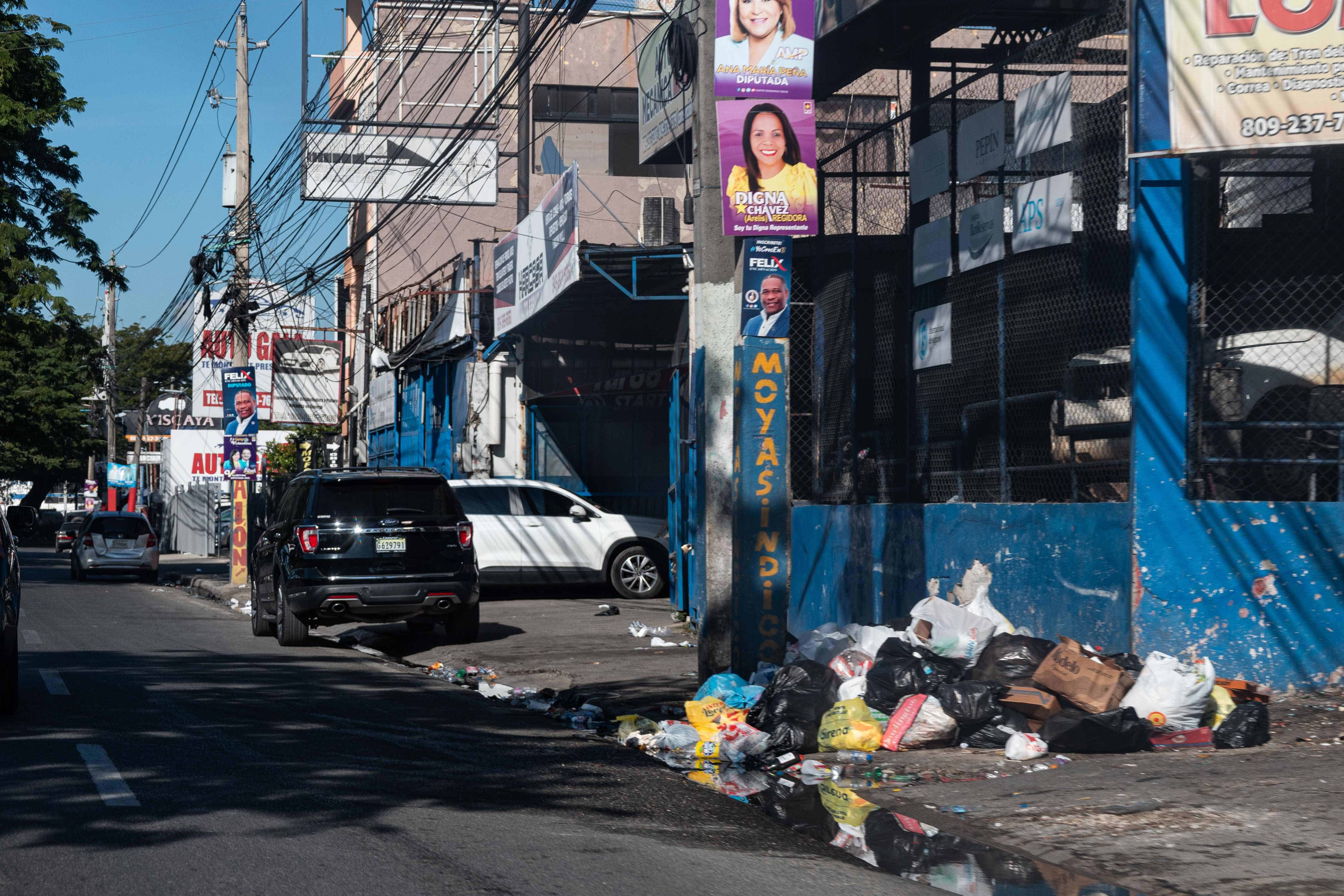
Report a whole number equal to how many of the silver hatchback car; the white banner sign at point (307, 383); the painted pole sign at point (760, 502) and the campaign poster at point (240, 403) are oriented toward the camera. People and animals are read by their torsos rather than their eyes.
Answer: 3

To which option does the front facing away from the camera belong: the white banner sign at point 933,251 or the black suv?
the black suv

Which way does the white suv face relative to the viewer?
to the viewer's right

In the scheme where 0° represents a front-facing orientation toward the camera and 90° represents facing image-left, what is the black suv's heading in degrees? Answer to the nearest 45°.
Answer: approximately 180°

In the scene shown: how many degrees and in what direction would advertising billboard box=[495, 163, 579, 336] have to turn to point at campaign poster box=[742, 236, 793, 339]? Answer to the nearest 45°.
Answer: approximately 45° to its left

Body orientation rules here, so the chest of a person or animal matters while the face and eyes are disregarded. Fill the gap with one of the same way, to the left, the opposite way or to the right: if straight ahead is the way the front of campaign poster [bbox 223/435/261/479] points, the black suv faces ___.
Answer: the opposite way

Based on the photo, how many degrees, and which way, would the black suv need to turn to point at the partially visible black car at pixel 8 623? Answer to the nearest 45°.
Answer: approximately 135° to its left

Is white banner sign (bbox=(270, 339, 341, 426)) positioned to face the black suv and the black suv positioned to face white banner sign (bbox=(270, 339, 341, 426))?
yes
